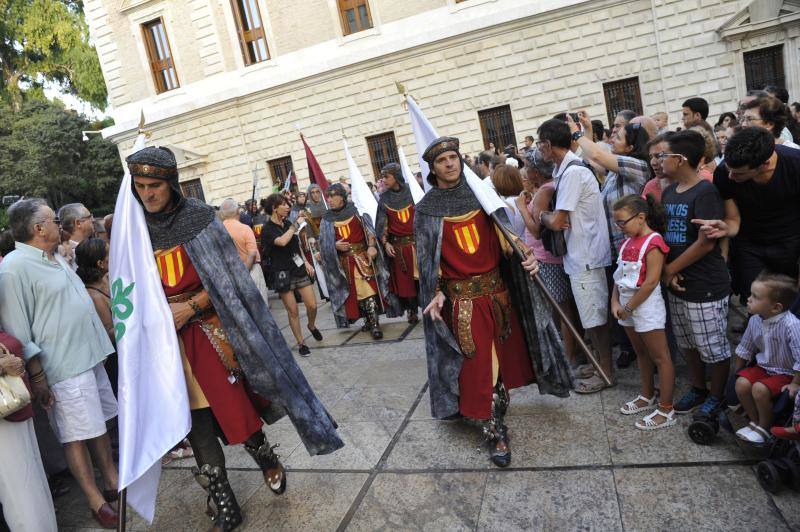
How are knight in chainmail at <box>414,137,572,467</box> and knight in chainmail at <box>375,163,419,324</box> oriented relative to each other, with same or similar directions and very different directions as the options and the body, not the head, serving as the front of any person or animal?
same or similar directions

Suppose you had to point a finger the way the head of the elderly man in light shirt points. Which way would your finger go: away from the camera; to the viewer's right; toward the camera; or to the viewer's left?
to the viewer's right

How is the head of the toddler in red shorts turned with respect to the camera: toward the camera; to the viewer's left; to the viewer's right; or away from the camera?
to the viewer's left

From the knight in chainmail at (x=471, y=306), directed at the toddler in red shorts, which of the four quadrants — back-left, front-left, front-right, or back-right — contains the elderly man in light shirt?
back-right

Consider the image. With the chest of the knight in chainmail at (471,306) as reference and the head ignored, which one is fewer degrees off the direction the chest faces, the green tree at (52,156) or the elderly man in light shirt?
the elderly man in light shirt

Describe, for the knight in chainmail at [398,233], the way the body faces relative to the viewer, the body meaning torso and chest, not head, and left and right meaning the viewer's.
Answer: facing the viewer

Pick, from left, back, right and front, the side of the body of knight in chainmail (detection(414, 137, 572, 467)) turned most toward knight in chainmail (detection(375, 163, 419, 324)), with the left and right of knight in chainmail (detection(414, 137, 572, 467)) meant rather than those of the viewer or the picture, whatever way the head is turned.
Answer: back

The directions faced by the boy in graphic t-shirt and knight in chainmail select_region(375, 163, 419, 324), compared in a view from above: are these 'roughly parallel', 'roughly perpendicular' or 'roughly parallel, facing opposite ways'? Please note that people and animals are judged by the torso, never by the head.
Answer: roughly perpendicular

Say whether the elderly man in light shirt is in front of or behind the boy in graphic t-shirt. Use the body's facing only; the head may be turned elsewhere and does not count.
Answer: in front

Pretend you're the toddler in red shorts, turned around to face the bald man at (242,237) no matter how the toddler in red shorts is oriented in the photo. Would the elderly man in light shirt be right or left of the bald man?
left

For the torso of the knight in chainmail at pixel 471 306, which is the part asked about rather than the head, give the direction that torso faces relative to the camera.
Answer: toward the camera

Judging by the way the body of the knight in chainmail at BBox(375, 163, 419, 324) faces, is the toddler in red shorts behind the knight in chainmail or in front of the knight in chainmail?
in front

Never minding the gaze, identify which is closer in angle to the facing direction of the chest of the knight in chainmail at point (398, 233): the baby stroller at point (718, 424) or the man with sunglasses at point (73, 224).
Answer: the baby stroller

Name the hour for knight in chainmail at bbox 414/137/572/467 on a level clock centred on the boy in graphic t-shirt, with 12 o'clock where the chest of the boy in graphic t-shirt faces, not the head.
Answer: The knight in chainmail is roughly at 1 o'clock from the boy in graphic t-shirt.

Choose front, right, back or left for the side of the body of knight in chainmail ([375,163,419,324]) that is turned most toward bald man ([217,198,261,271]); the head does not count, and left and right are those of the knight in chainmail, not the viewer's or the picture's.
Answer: right

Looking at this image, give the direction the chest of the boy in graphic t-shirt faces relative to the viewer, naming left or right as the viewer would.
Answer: facing the viewer and to the left of the viewer

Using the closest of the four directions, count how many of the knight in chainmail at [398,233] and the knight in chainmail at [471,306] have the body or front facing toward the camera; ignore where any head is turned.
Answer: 2
